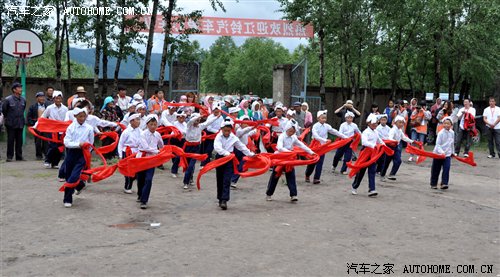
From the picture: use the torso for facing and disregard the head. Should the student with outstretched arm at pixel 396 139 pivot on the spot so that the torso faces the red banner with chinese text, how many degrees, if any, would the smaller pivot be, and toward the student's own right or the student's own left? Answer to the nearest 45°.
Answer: approximately 180°

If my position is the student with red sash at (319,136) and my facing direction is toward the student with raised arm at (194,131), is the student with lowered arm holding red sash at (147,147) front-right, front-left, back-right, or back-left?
front-left

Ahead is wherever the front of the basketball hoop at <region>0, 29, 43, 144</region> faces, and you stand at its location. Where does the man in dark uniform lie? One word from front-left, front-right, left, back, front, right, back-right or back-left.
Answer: front

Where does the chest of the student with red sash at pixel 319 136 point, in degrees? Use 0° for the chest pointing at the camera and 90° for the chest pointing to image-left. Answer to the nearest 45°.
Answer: approximately 315°

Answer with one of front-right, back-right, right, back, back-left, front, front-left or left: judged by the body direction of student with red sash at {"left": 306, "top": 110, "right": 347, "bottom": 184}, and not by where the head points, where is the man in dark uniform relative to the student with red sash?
back-right

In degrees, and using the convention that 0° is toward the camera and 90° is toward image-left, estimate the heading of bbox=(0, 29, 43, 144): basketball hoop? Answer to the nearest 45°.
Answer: approximately 0°

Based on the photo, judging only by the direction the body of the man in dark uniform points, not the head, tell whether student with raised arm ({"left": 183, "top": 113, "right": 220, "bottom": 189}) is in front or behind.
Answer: in front

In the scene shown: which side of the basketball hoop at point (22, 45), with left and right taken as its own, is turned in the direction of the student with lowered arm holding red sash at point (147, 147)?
front

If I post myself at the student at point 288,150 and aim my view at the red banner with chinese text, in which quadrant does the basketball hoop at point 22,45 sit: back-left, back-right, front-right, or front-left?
front-left

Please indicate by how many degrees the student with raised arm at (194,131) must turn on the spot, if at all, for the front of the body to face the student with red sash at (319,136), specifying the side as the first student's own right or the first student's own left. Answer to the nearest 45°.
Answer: approximately 45° to the first student's own left

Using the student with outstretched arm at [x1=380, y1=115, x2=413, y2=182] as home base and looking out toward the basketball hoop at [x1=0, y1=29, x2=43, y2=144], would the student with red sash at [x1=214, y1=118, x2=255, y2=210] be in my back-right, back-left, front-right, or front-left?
front-left

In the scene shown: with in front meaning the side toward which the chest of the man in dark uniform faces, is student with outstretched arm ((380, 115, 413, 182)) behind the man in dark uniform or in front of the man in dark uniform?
in front

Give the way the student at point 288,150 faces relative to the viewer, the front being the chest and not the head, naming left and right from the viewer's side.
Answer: facing the viewer and to the right of the viewer
